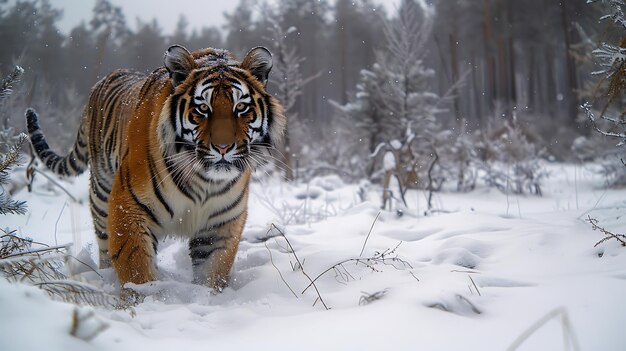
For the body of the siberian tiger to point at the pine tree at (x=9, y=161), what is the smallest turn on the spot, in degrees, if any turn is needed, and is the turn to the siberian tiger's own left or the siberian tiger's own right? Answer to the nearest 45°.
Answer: approximately 135° to the siberian tiger's own right

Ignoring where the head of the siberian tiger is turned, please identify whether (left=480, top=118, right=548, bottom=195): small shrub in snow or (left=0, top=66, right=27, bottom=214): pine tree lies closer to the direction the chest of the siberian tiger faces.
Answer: the small shrub in snow

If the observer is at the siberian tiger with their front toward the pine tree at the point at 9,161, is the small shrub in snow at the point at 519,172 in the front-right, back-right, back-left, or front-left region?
back-right

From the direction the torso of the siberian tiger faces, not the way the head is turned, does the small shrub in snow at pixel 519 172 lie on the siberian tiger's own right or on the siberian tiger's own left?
on the siberian tiger's own left

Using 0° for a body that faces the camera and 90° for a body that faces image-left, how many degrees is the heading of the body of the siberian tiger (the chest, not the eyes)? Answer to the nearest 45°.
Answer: approximately 315°
